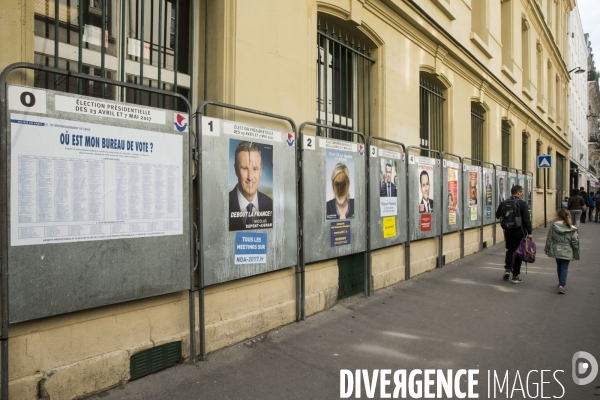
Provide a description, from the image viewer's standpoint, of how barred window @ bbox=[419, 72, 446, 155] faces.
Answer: facing the viewer and to the right of the viewer

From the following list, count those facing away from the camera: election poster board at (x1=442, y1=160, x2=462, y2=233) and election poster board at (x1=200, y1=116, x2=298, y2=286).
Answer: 0

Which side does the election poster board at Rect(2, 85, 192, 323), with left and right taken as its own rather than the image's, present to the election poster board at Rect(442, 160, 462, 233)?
left

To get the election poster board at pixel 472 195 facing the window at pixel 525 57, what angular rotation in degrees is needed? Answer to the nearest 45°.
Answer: approximately 135° to its left

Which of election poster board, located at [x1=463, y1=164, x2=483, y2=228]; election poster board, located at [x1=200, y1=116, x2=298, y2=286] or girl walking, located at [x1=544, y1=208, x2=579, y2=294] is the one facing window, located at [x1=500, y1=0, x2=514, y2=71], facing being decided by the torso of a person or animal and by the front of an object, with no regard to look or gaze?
the girl walking

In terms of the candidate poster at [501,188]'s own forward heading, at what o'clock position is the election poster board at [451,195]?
The election poster board is roughly at 2 o'clock from the candidate poster.

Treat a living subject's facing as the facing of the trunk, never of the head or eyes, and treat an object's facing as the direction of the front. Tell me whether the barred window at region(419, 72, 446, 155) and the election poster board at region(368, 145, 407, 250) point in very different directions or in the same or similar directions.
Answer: same or similar directions

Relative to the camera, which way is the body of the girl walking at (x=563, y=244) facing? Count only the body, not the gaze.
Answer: away from the camera

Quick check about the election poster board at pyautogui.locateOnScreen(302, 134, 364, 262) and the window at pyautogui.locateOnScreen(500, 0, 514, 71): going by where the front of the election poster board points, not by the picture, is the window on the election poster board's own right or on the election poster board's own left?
on the election poster board's own left

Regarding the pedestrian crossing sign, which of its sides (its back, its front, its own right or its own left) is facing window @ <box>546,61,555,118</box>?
back

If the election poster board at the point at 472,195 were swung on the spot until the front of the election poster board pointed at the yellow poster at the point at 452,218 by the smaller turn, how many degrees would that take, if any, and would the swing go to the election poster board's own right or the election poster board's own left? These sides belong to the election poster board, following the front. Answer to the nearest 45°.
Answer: approximately 45° to the election poster board's own right

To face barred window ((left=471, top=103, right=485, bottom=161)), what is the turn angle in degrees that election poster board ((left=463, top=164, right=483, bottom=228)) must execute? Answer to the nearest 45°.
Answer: approximately 135° to its left

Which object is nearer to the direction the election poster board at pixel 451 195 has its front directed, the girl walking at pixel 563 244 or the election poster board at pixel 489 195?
the girl walking

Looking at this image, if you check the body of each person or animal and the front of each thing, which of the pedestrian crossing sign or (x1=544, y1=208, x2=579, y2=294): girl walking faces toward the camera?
the pedestrian crossing sign

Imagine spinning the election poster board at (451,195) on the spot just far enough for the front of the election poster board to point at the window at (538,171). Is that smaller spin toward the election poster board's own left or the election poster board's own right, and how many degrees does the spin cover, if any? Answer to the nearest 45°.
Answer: approximately 135° to the election poster board's own left

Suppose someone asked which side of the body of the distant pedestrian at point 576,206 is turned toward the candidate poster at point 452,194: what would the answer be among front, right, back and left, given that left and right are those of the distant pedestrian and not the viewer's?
back
